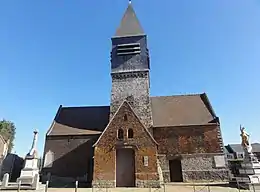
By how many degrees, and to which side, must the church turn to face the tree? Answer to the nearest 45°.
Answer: approximately 135° to its right

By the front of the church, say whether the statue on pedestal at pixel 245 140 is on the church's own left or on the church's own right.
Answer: on the church's own left

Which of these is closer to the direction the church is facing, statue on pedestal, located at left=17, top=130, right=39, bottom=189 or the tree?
the statue on pedestal

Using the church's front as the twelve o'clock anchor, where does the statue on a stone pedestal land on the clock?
The statue on a stone pedestal is roughly at 10 o'clock from the church.

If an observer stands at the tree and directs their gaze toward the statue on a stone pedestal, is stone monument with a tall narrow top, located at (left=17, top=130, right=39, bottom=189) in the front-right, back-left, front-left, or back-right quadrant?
front-right

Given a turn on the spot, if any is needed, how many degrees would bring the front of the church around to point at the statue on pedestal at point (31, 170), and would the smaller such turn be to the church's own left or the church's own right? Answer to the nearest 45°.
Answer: approximately 45° to the church's own right

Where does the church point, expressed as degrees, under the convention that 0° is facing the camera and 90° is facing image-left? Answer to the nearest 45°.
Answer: approximately 0°

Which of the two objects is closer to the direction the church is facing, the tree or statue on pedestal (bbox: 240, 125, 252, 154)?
the statue on pedestal
